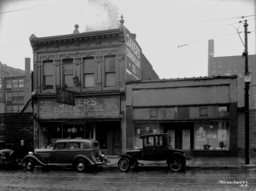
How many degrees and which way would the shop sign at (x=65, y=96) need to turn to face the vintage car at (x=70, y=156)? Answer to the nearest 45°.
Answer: approximately 45° to its right

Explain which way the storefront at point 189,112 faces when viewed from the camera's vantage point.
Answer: facing the viewer

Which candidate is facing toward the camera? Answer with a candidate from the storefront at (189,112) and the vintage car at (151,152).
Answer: the storefront

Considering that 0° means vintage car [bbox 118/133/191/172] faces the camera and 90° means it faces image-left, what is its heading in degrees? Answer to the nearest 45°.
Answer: approximately 90°

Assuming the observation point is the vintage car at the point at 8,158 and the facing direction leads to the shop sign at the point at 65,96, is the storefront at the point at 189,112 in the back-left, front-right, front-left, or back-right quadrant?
front-right

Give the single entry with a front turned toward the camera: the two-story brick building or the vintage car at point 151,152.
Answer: the two-story brick building

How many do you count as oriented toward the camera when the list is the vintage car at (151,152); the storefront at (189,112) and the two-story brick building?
2

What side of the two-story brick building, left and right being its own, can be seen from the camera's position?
front

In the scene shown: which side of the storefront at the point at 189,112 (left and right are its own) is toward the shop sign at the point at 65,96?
right

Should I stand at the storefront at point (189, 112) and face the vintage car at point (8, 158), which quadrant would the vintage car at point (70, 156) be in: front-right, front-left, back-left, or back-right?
front-left

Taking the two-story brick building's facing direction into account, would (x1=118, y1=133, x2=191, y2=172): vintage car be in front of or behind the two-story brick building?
in front

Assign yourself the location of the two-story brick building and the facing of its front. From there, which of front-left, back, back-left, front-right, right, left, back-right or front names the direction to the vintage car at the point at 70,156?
front

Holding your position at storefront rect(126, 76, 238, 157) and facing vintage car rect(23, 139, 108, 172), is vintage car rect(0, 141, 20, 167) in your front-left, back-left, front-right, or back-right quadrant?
front-right
